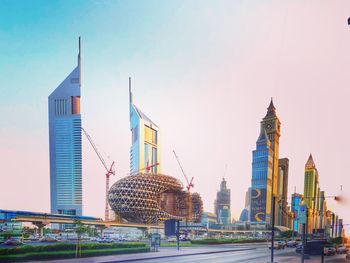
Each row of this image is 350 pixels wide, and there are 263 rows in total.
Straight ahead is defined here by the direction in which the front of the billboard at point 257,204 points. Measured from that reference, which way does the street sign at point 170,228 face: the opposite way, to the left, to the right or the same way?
the same way

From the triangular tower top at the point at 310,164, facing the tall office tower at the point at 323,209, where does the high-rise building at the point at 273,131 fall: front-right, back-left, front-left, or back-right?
back-left

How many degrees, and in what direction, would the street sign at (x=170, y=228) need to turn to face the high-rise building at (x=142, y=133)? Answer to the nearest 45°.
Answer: approximately 180°

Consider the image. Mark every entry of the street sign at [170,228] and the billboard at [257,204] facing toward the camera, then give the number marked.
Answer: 2

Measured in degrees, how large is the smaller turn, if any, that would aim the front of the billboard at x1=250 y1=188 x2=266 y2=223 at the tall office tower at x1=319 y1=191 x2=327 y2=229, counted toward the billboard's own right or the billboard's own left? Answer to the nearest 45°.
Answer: approximately 90° to the billboard's own left

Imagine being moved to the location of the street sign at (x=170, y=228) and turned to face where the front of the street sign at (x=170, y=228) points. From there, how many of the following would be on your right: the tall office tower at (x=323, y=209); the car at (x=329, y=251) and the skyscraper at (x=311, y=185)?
0

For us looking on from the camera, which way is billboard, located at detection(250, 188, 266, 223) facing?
facing the viewer

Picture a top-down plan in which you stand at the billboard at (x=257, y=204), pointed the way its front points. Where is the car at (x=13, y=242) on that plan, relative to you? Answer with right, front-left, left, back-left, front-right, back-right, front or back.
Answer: front-right

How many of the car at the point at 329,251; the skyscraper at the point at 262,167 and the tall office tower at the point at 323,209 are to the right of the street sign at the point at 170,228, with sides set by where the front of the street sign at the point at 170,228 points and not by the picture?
0

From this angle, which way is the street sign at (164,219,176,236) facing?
toward the camera
